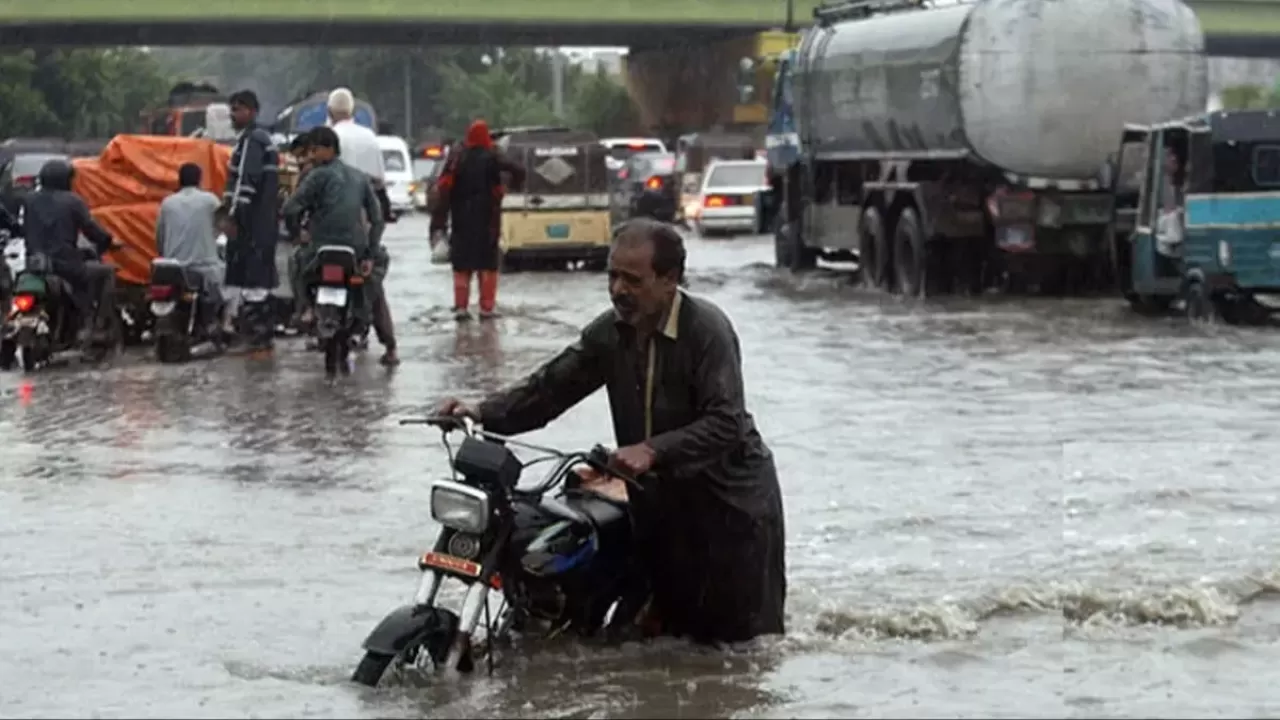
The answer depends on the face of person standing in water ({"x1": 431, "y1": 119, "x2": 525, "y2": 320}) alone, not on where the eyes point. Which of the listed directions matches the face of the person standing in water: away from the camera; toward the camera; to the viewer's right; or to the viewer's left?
away from the camera

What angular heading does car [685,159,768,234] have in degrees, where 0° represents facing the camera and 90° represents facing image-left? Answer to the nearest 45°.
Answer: approximately 180°

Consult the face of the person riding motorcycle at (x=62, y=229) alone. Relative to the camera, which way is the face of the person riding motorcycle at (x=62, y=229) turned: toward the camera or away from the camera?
away from the camera

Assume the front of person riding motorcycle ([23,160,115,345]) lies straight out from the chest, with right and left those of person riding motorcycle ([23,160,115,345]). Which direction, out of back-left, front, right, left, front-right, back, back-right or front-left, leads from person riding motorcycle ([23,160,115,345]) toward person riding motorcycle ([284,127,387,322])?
right

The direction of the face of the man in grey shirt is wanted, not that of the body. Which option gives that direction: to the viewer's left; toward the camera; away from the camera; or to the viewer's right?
away from the camera

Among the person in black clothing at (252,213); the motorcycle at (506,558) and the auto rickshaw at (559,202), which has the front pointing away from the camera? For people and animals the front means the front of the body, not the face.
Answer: the auto rickshaw

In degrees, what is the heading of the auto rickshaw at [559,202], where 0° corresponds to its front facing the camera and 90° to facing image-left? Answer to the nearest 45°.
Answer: approximately 180°

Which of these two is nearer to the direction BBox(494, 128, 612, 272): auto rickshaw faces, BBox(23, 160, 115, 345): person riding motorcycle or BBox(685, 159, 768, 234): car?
the car

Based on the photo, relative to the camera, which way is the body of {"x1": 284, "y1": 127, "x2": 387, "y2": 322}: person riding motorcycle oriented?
away from the camera

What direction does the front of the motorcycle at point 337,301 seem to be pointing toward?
away from the camera
